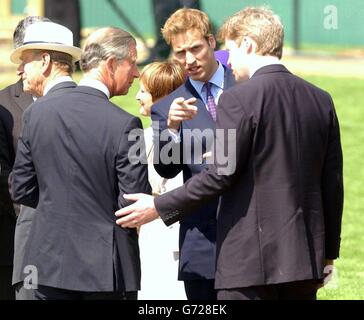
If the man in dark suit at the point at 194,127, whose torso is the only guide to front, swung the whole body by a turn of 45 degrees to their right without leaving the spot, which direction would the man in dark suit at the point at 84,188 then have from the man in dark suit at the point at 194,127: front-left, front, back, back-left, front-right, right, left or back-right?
front

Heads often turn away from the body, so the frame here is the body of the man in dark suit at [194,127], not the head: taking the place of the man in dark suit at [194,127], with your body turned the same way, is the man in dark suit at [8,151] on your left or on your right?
on your right

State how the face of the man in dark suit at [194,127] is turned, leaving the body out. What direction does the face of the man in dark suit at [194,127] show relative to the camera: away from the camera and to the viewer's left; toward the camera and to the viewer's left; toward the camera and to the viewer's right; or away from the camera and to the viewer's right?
toward the camera and to the viewer's left

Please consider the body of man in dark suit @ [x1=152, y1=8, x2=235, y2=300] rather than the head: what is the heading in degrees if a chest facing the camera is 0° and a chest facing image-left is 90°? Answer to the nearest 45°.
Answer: approximately 0°

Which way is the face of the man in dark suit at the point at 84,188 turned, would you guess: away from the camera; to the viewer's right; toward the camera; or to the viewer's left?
to the viewer's right

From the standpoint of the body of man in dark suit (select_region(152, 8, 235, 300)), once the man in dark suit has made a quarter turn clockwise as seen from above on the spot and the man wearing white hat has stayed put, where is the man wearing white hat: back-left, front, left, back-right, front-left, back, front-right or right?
front

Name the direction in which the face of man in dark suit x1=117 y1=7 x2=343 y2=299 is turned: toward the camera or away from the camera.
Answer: away from the camera
